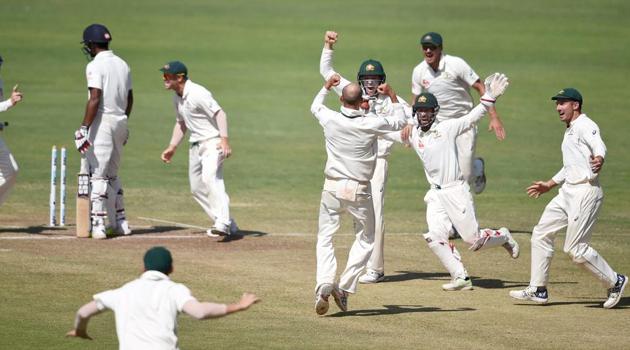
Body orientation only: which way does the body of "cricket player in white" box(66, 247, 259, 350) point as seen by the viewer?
away from the camera

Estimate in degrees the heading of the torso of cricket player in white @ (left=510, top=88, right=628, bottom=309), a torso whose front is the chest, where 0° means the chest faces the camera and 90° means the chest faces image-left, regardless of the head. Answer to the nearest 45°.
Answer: approximately 90°

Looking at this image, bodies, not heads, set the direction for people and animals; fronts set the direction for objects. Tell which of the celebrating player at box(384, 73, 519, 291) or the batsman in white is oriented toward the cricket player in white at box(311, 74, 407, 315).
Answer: the celebrating player

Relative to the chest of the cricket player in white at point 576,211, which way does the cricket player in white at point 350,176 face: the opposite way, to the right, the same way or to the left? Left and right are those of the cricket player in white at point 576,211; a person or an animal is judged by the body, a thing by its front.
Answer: to the right

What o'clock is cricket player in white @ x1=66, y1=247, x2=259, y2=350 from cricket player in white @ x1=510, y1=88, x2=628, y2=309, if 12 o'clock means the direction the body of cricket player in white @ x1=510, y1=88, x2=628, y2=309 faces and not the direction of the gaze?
cricket player in white @ x1=66, y1=247, x2=259, y2=350 is roughly at 10 o'clock from cricket player in white @ x1=510, y1=88, x2=628, y2=309.

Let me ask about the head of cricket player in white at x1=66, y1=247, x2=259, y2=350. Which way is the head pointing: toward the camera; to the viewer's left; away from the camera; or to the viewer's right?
away from the camera

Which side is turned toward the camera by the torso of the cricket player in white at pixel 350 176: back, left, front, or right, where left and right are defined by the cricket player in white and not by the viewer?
back

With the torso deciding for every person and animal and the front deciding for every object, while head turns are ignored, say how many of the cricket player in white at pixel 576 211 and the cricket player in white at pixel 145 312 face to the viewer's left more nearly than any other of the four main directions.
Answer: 1
